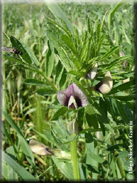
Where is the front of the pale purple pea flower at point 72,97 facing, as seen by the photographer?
facing the viewer
